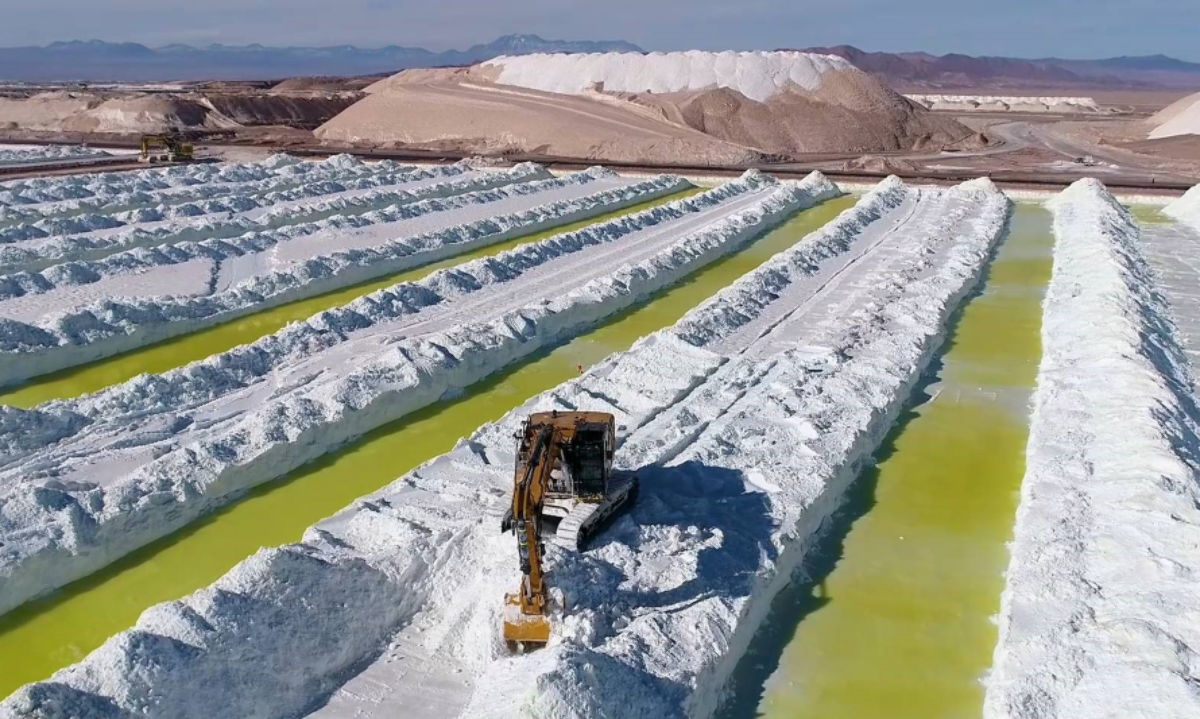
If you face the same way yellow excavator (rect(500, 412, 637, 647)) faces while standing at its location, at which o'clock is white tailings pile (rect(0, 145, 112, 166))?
The white tailings pile is roughly at 5 o'clock from the yellow excavator.

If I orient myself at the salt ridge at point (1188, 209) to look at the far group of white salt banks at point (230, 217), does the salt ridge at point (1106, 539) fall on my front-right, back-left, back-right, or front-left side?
front-left

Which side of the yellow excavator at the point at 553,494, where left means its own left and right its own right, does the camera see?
front

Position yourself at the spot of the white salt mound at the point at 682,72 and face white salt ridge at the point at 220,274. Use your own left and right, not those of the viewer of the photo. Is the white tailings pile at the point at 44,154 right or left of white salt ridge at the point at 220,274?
right

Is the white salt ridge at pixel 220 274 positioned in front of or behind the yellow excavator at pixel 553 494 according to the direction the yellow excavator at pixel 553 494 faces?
behind

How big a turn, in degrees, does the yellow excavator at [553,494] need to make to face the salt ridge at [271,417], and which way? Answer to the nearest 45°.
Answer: approximately 135° to its right

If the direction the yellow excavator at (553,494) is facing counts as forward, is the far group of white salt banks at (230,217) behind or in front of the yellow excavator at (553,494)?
behind

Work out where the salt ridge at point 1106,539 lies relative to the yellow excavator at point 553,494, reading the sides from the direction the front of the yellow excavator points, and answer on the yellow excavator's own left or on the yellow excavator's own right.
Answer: on the yellow excavator's own left
